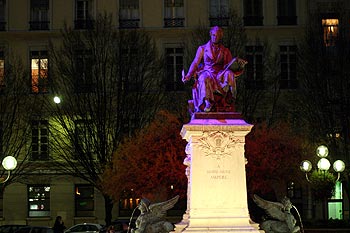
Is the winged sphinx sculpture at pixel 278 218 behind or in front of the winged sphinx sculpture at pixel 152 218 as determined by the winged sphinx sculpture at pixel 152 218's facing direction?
behind

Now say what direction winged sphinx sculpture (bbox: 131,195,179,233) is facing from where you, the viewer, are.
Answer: facing to the left of the viewer

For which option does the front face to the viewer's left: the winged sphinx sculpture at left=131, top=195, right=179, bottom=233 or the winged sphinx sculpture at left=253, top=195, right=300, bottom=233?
the winged sphinx sculpture at left=131, top=195, right=179, bottom=233

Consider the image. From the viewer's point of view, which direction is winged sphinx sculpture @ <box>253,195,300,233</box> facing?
to the viewer's right

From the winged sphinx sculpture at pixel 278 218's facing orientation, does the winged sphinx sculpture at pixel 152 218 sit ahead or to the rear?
to the rear

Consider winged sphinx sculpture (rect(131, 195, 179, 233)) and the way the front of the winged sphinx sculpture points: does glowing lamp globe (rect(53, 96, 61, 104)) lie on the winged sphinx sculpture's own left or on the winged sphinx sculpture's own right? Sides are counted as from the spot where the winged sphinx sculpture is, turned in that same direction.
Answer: on the winged sphinx sculpture's own right
